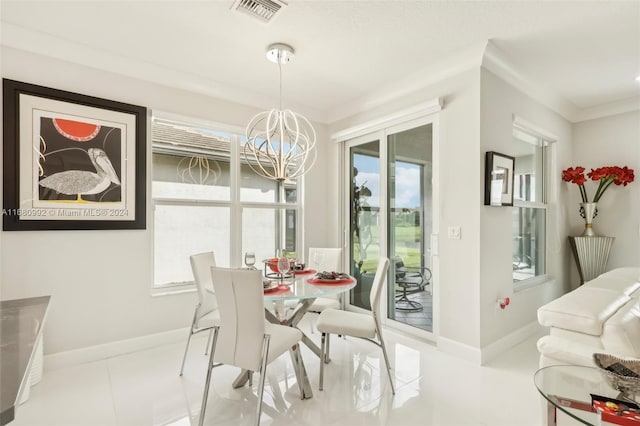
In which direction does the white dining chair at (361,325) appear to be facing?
to the viewer's left

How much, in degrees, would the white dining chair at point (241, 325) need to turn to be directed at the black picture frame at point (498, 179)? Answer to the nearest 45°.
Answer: approximately 45° to its right

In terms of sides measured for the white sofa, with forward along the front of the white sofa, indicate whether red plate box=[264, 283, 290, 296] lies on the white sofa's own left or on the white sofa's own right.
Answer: on the white sofa's own right

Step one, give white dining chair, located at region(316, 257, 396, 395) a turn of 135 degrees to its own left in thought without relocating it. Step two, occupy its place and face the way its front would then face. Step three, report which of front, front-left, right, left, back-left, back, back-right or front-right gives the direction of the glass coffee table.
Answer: front

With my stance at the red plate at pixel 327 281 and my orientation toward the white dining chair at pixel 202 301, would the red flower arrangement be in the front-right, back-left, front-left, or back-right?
back-right

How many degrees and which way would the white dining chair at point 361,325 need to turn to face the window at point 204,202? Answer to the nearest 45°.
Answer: approximately 45° to its right

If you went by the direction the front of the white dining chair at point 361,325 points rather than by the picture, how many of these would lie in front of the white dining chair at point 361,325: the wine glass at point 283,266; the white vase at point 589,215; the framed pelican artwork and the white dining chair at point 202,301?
3

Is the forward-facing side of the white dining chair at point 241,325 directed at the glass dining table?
yes

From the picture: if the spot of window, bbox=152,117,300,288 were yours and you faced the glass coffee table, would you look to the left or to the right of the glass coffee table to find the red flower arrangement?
left

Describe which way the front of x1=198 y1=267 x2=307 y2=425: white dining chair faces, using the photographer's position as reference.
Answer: facing away from the viewer and to the right of the viewer

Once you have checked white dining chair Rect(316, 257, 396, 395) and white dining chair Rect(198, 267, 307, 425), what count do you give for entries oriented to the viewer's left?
1

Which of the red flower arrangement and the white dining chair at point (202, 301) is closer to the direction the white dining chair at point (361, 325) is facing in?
the white dining chair

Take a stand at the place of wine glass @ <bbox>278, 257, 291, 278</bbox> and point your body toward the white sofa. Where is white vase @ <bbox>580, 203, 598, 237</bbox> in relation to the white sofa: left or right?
left
